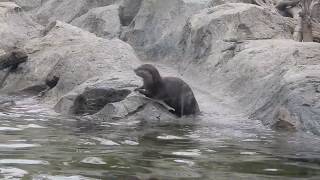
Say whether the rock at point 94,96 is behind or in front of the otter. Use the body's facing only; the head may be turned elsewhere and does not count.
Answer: in front

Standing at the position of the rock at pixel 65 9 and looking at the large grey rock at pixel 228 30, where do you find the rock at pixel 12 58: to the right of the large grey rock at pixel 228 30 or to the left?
right

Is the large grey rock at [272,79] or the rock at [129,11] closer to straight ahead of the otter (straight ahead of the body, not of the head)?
the rock

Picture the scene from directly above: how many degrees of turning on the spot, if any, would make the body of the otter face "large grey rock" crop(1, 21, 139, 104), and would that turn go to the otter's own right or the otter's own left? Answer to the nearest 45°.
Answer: approximately 45° to the otter's own right

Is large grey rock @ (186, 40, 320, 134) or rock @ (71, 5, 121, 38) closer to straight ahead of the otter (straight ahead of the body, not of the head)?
the rock

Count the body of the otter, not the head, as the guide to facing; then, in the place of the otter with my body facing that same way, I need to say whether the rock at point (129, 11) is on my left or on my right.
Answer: on my right

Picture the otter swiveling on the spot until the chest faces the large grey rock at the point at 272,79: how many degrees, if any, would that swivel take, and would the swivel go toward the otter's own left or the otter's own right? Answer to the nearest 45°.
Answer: approximately 180°

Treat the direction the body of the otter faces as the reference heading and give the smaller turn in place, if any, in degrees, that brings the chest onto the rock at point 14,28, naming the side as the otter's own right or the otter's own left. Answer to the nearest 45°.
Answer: approximately 45° to the otter's own right

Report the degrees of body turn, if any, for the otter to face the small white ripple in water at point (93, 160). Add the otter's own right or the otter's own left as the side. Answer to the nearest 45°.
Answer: approximately 90° to the otter's own left

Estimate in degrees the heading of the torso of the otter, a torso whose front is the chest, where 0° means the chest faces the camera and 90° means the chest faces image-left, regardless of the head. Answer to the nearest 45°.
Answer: approximately 90°

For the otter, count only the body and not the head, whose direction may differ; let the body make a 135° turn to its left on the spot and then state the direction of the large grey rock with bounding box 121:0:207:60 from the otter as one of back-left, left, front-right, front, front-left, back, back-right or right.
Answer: back-left
